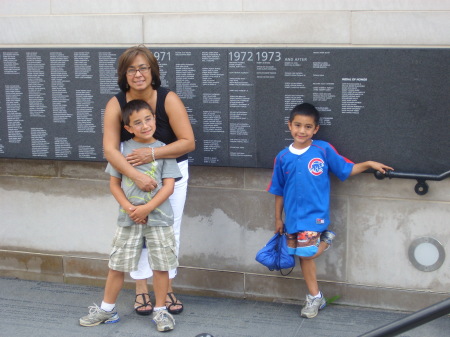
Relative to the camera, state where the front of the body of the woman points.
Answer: toward the camera

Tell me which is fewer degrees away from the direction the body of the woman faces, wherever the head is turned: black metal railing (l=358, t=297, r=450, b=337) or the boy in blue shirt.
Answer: the black metal railing

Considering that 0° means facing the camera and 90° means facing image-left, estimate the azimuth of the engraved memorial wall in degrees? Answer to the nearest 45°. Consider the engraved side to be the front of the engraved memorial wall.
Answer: approximately 0°

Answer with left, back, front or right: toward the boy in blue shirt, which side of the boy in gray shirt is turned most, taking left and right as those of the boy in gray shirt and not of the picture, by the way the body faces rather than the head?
left

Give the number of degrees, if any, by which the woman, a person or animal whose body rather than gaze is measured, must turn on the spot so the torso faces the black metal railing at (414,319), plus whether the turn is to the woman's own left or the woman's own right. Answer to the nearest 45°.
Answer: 0° — they already face it

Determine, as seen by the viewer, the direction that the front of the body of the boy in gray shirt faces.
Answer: toward the camera

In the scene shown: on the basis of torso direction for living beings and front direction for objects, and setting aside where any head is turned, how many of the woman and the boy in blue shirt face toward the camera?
2
